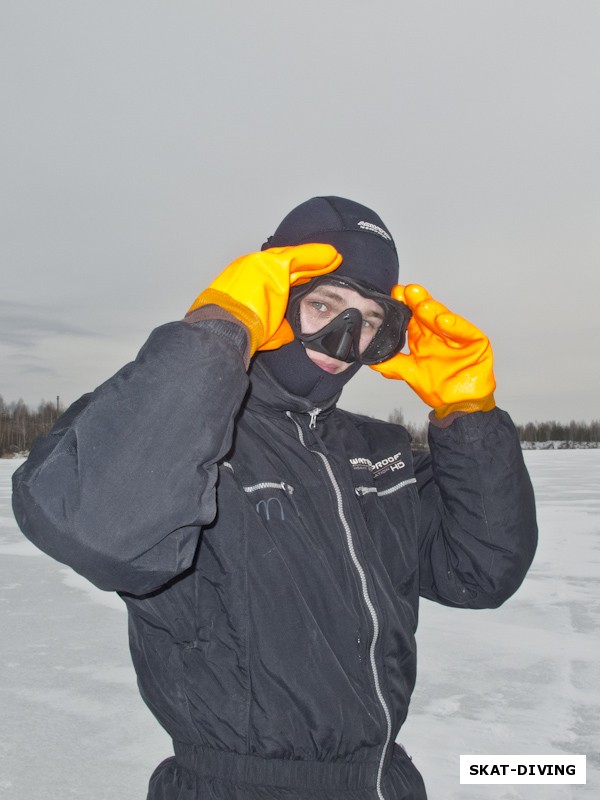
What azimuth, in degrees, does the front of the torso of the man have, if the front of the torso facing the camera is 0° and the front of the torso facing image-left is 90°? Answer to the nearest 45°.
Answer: approximately 315°
